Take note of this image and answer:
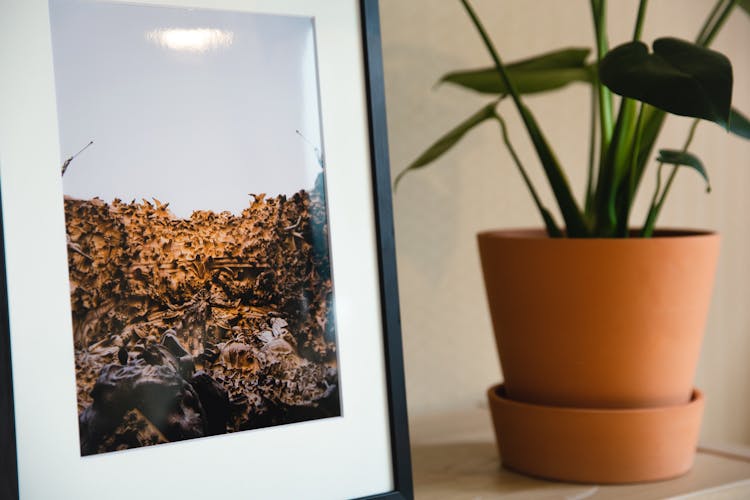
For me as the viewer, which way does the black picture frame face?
facing the viewer
